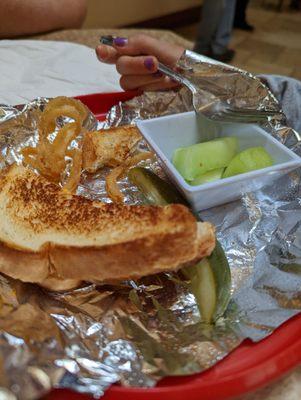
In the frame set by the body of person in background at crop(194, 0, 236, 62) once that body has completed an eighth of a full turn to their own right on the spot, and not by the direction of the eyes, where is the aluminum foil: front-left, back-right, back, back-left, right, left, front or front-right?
front

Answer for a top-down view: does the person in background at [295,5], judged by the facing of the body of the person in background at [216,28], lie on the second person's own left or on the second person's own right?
on the second person's own left

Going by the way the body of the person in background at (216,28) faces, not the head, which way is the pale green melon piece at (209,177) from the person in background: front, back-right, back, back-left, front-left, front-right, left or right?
front-right

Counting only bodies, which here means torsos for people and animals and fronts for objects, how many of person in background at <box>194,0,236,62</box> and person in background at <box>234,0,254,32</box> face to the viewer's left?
0

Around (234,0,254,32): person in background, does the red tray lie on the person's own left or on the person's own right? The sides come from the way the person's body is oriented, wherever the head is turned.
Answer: on the person's own right

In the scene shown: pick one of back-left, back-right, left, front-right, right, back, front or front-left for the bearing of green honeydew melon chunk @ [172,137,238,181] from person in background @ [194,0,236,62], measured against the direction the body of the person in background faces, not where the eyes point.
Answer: front-right

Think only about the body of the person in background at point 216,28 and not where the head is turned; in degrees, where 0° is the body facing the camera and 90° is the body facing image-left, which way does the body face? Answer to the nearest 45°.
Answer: approximately 315°
